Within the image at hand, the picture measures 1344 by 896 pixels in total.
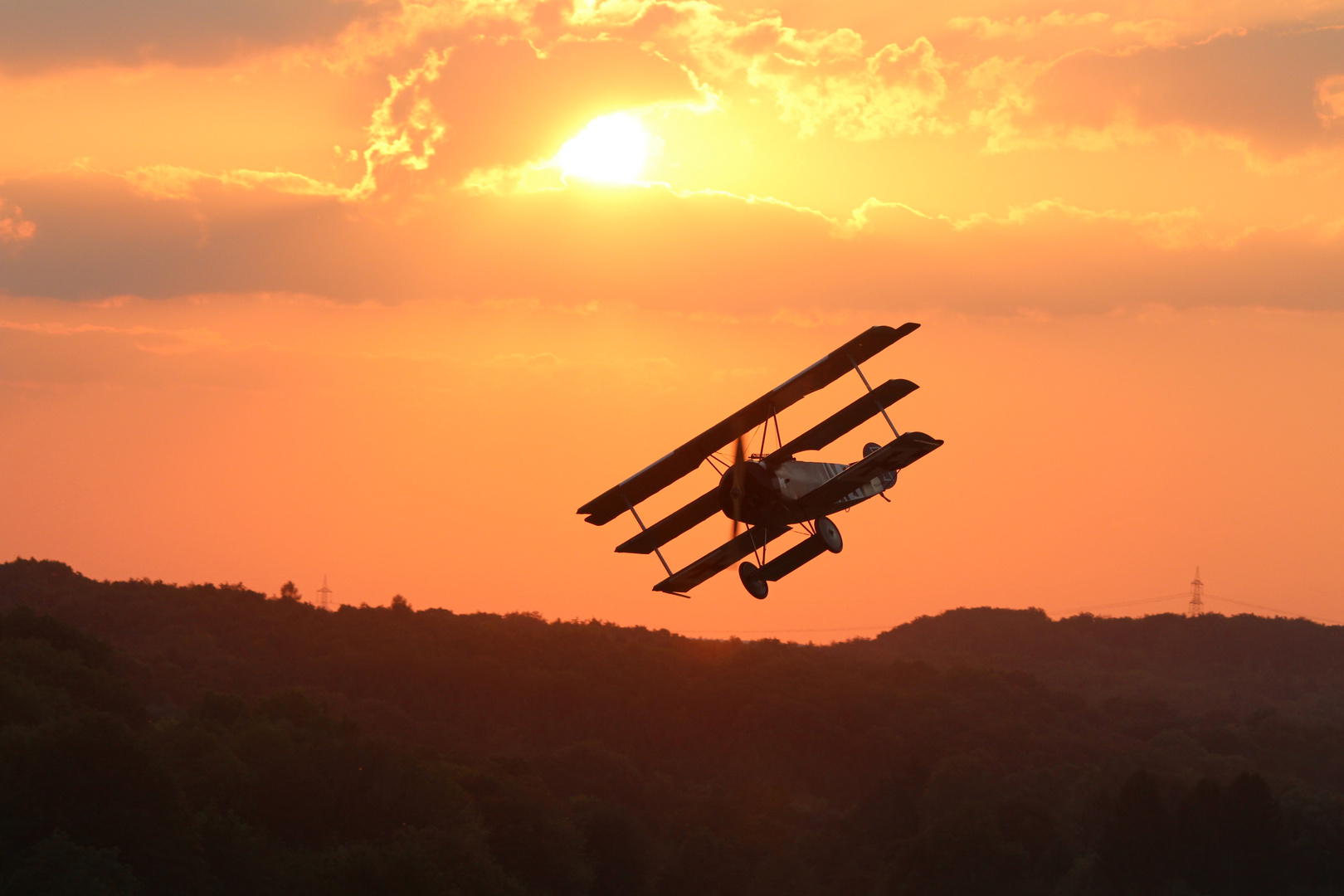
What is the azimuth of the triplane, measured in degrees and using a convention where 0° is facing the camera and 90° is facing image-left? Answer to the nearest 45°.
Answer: approximately 45°
